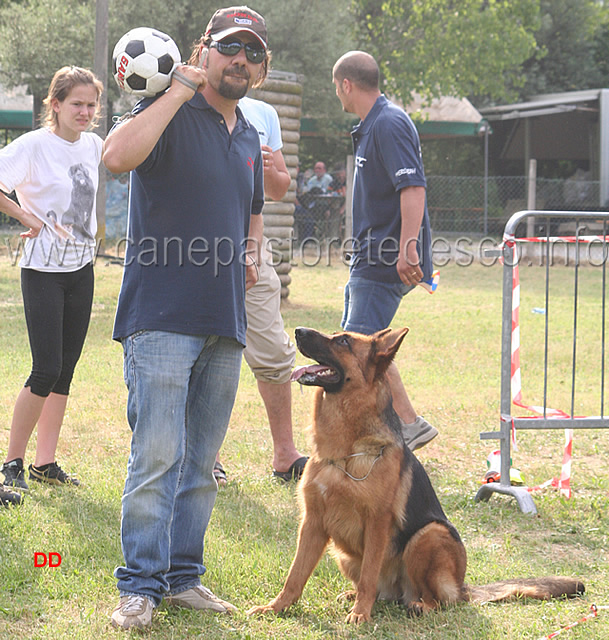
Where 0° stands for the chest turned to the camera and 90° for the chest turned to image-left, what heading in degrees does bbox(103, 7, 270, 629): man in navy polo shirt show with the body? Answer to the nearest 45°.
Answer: approximately 315°

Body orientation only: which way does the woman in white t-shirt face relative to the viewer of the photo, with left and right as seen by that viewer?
facing the viewer and to the right of the viewer

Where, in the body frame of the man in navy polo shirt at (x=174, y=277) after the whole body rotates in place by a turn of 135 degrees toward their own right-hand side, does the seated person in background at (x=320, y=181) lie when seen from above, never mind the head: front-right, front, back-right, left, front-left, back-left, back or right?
right

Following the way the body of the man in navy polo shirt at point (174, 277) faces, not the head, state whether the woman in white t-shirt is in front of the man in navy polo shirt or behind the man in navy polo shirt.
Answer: behind

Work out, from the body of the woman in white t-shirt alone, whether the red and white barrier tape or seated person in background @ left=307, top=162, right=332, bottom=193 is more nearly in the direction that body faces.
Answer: the red and white barrier tape

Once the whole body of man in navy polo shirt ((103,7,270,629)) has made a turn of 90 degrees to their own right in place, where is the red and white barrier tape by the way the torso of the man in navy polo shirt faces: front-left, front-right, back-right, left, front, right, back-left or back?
back

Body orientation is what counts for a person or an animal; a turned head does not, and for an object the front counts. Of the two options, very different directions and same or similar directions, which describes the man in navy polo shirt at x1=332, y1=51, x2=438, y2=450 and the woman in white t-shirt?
very different directions

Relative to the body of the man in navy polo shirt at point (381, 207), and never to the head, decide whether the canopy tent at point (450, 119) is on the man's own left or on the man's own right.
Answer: on the man's own right

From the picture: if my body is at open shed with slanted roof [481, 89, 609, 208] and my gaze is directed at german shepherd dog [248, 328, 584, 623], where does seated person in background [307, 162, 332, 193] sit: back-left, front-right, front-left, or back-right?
front-right

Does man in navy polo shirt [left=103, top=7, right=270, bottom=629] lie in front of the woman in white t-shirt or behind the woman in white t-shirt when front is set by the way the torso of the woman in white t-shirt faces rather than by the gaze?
in front
